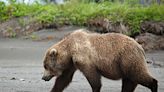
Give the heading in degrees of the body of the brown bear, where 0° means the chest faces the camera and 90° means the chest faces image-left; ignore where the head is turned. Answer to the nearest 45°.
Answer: approximately 90°
